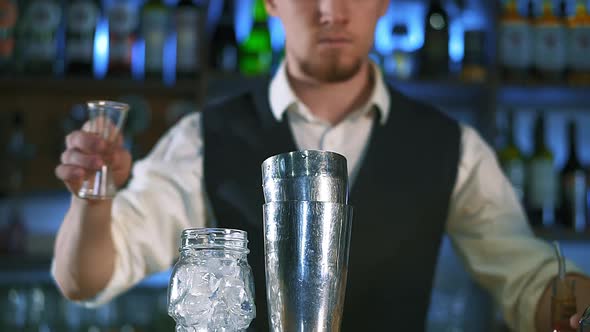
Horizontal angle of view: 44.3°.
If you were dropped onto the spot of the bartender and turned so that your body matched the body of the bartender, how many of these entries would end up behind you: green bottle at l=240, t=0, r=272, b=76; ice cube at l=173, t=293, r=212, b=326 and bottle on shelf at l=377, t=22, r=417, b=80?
2

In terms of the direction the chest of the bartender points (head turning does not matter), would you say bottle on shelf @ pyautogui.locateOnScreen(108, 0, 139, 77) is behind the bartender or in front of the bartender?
behind

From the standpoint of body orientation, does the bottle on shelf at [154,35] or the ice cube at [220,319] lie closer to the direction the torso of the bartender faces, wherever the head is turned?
the ice cube

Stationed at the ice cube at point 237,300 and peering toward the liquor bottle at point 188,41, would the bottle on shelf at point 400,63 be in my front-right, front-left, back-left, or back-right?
front-right

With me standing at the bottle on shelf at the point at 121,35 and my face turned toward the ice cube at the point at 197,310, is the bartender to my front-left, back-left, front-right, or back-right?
front-left

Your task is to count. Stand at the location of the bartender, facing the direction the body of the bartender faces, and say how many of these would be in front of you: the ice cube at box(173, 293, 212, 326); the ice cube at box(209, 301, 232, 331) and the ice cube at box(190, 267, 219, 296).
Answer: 3

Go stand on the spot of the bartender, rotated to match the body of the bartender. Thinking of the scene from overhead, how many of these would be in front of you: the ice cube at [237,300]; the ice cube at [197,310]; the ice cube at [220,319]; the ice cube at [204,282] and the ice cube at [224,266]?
5

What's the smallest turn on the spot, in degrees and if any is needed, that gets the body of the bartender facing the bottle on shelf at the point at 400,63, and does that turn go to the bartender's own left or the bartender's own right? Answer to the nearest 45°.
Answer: approximately 180°

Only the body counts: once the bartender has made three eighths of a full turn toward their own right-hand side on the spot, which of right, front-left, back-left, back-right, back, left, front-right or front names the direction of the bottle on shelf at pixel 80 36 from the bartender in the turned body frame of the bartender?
front

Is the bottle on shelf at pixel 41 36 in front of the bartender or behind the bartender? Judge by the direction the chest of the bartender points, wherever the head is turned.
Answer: behind

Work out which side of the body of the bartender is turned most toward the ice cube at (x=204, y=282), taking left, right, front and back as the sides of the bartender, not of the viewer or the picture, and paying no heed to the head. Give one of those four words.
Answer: front

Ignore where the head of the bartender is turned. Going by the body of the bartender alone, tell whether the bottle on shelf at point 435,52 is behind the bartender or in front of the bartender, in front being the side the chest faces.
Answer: behind

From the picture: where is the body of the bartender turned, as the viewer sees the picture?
toward the camera

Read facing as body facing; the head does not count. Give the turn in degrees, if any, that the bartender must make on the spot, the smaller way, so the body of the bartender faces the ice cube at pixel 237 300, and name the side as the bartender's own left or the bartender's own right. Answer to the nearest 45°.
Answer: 0° — they already face it

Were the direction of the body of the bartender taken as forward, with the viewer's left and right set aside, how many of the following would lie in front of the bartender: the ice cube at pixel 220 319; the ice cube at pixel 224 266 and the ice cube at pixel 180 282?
3

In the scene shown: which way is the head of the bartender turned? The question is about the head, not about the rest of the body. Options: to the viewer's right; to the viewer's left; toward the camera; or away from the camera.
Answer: toward the camera

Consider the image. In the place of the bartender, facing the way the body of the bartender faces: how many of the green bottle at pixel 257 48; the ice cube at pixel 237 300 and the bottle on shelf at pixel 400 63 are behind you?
2

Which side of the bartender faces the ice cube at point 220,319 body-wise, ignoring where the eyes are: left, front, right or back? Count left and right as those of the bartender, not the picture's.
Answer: front

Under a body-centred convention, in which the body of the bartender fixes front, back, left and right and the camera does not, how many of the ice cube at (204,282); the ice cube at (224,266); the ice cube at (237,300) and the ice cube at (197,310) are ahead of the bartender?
4

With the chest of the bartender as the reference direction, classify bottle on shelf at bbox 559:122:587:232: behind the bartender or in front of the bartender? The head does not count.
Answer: behind
